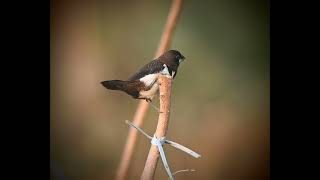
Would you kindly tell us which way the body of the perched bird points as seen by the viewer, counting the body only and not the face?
to the viewer's right
